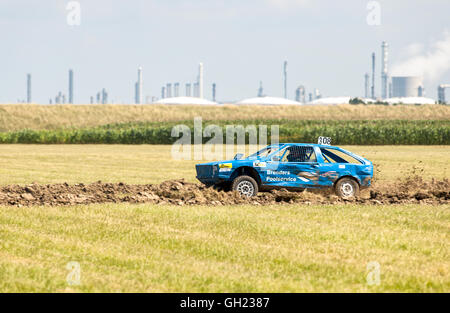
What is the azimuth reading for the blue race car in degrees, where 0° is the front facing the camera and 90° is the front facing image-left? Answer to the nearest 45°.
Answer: approximately 90°
